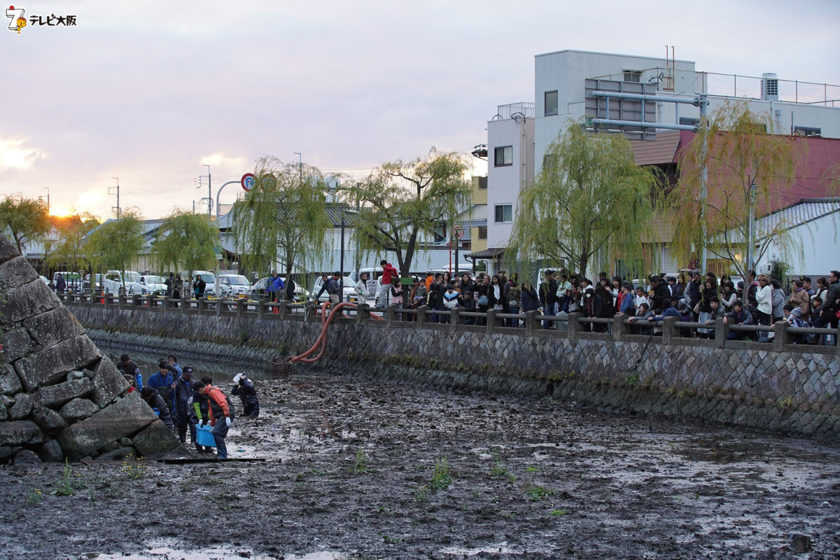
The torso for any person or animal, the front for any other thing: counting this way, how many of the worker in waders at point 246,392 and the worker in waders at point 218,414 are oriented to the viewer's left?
2

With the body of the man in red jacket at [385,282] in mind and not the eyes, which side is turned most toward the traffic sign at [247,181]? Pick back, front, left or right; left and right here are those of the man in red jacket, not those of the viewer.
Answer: right

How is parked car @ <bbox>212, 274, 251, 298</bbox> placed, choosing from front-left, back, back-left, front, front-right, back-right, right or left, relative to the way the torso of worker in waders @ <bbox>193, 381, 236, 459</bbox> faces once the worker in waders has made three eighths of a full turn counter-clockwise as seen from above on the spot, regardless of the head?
back-left

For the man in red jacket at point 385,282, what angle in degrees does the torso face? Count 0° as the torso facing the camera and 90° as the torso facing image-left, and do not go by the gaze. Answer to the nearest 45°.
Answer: approximately 45°

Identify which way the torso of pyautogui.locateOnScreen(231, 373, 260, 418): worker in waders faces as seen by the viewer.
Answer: to the viewer's left

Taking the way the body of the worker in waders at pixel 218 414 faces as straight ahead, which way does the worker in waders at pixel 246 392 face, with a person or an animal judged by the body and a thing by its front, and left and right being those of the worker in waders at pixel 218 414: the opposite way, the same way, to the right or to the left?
the same way

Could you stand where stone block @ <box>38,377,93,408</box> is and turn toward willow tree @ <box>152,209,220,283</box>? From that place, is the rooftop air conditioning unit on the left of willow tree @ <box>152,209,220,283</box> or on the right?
right

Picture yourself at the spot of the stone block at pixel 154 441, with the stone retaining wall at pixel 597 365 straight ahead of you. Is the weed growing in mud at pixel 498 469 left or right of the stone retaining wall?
right

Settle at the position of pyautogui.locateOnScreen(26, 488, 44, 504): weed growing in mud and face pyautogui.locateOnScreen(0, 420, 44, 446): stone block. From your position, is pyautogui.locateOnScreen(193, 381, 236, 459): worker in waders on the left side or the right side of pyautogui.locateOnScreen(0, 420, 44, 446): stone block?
right

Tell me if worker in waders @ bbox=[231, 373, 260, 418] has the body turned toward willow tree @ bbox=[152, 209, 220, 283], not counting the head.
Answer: no

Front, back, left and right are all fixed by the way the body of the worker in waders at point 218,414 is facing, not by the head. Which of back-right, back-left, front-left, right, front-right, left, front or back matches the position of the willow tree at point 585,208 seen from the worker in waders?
back-right

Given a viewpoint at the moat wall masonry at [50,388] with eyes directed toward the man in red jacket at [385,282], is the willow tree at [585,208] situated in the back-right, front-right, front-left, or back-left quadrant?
front-right

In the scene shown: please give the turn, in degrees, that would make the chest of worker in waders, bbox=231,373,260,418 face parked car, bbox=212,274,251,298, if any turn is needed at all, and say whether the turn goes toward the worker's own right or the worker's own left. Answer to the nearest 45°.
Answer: approximately 90° to the worker's own right

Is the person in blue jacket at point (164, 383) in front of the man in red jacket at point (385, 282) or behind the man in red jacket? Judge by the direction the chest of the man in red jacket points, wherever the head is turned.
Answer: in front

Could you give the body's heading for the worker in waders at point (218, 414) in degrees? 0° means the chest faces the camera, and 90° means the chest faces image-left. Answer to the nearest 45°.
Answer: approximately 90°
